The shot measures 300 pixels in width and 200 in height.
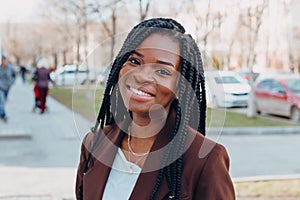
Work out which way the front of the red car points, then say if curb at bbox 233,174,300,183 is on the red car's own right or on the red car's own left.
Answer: on the red car's own right

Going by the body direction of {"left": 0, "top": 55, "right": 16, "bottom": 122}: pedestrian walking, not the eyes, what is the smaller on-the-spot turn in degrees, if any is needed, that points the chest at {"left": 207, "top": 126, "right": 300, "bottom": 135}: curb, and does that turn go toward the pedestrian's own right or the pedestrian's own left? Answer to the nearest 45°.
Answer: approximately 45° to the pedestrian's own left

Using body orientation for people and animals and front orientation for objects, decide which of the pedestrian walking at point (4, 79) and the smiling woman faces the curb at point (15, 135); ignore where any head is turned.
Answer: the pedestrian walking

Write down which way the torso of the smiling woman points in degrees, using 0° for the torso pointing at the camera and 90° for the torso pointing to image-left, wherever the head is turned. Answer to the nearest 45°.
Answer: approximately 45°

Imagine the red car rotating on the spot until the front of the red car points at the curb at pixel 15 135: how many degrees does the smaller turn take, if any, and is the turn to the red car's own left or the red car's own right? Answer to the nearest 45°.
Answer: approximately 90° to the red car's own right

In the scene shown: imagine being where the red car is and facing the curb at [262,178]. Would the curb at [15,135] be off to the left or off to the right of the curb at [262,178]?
right

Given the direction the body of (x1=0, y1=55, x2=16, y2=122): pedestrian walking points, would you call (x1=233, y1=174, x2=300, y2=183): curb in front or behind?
in front

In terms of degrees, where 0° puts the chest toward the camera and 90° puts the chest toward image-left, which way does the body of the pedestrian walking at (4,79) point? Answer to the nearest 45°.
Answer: approximately 0°
